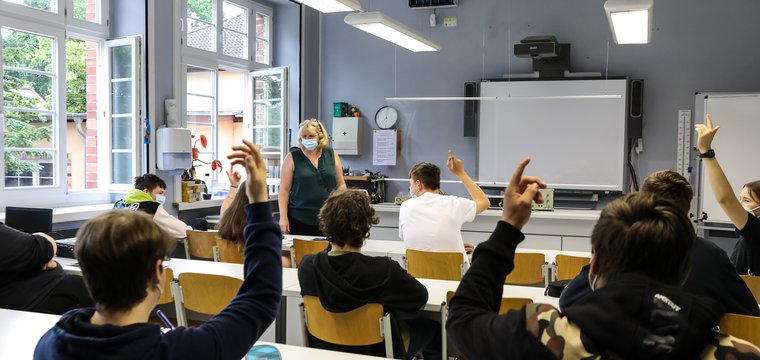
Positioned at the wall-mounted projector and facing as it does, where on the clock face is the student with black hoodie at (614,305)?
The student with black hoodie is roughly at 12 o'clock from the wall-mounted projector.

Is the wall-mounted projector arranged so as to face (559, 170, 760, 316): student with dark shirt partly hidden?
yes

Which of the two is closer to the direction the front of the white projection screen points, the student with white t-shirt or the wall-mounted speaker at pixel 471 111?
the student with white t-shirt

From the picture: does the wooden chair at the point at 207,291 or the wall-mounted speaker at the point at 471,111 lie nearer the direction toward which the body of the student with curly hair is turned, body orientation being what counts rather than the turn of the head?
the wall-mounted speaker

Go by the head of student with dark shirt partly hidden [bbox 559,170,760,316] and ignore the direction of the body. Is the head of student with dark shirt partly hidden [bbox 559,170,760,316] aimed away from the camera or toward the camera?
away from the camera

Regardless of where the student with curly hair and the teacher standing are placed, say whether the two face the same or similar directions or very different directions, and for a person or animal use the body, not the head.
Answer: very different directions

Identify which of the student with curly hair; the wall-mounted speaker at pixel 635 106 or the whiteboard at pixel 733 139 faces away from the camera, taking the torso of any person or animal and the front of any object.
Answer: the student with curly hair

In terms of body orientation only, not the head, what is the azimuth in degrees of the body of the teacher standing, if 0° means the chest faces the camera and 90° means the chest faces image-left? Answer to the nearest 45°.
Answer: approximately 0°

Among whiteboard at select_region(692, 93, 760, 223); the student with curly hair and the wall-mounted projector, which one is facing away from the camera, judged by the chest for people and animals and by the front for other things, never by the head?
the student with curly hair

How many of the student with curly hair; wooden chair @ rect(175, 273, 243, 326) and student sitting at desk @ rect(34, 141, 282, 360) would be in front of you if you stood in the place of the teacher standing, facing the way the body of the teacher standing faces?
3

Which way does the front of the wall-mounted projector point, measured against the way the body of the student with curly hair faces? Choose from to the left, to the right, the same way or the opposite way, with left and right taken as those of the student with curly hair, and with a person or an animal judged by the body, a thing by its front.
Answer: the opposite way

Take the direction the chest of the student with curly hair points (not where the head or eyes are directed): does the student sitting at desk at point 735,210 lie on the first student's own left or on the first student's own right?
on the first student's own right

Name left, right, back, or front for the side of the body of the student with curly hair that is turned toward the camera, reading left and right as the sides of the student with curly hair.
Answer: back

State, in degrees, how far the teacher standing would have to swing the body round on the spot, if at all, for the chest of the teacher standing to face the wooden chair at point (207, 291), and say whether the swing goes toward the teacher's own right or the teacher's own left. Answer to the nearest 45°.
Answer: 0° — they already face it

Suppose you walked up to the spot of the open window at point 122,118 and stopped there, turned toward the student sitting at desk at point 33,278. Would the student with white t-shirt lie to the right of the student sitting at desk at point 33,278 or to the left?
left

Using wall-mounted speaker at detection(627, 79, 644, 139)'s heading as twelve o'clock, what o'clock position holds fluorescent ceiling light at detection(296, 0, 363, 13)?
The fluorescent ceiling light is roughly at 1 o'clock from the wall-mounted speaker.

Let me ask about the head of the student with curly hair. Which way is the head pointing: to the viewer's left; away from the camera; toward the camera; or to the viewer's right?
away from the camera
